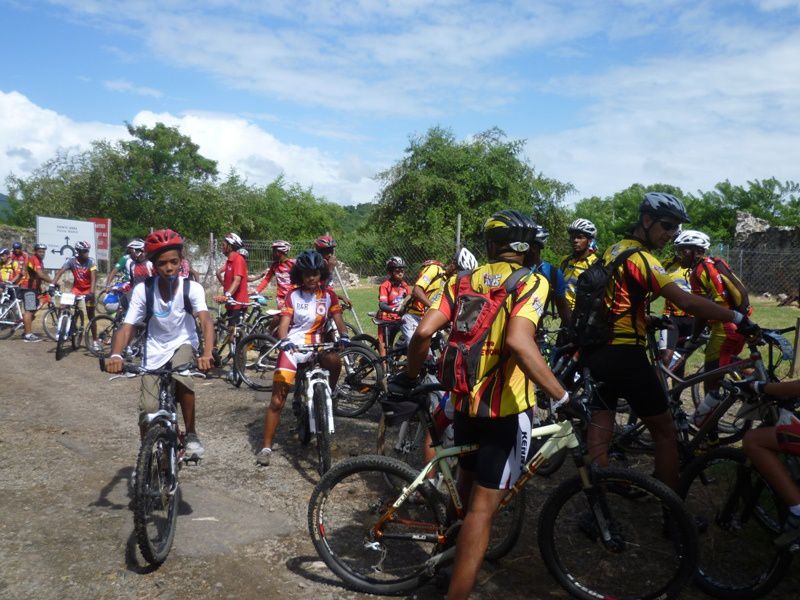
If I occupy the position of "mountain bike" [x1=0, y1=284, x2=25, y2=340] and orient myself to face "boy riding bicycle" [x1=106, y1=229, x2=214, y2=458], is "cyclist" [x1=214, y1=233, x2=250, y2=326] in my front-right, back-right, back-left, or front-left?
front-left

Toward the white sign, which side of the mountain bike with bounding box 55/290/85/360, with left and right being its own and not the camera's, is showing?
back

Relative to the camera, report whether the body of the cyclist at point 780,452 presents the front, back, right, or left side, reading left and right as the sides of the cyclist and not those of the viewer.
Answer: left

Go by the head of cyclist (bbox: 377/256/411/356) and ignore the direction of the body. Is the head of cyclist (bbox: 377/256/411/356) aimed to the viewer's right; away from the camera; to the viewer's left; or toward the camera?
toward the camera

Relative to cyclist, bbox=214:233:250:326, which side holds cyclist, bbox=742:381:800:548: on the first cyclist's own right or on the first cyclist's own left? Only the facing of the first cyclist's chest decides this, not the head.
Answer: on the first cyclist's own left

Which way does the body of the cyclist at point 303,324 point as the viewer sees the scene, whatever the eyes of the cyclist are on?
toward the camera

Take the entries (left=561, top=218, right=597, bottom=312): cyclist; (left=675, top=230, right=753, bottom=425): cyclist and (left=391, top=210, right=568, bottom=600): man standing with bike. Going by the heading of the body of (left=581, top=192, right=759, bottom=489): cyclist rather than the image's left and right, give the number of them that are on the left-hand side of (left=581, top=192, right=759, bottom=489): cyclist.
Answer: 2

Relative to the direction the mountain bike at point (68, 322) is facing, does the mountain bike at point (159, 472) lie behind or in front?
in front

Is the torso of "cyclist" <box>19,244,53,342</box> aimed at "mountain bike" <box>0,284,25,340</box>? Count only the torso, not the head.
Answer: no

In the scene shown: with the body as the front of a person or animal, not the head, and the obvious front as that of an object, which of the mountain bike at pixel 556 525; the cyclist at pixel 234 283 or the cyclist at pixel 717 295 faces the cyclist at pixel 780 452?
the mountain bike

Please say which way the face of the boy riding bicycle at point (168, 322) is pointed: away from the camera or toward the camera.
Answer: toward the camera

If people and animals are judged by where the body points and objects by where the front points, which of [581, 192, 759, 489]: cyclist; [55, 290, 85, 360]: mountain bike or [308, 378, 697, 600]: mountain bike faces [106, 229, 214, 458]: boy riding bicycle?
[55, 290, 85, 360]: mountain bike

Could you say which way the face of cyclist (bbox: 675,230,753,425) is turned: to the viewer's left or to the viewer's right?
to the viewer's left

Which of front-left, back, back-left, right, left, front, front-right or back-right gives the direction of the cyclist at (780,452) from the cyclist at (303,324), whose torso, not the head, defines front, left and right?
front-left
